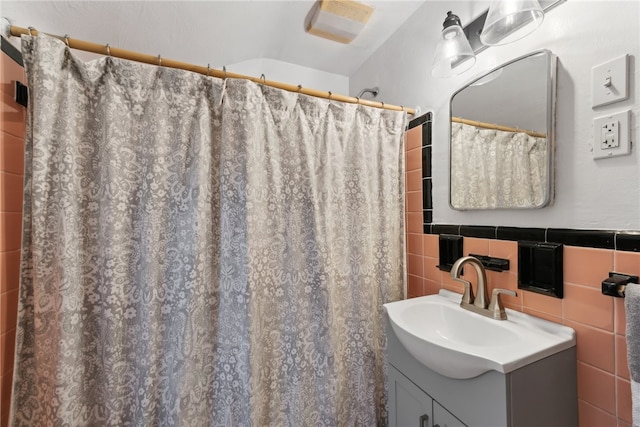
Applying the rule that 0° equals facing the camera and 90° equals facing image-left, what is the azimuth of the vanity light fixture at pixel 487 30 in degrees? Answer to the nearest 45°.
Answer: approximately 45°

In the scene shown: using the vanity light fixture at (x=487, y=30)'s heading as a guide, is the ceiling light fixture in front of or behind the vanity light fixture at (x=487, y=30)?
in front

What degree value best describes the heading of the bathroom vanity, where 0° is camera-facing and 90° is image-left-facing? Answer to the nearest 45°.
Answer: approximately 45°

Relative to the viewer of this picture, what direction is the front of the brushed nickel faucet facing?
facing the viewer and to the left of the viewer
